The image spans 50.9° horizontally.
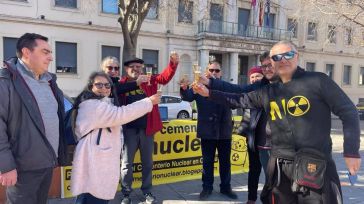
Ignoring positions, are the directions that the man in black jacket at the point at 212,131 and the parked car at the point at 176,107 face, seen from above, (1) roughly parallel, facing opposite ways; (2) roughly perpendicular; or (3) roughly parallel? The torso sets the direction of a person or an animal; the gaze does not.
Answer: roughly perpendicular

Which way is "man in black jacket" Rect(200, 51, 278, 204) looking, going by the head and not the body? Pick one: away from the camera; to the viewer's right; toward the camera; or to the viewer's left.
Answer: toward the camera

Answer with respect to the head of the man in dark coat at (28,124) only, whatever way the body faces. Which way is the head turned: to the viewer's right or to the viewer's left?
to the viewer's right

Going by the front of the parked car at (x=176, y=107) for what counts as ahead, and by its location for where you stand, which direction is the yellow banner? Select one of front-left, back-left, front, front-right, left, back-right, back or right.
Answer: right

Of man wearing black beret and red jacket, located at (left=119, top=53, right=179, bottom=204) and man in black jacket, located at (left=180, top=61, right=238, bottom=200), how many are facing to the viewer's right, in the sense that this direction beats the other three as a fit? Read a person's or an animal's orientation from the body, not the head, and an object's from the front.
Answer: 0

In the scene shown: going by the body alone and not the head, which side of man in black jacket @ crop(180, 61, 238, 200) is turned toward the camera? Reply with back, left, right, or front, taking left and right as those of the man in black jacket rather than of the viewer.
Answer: front

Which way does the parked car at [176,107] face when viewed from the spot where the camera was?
facing to the right of the viewer

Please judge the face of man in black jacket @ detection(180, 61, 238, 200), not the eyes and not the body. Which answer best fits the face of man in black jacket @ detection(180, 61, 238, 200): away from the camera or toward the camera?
toward the camera

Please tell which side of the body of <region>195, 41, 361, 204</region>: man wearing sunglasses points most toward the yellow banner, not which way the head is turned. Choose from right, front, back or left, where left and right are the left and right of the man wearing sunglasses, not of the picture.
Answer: right

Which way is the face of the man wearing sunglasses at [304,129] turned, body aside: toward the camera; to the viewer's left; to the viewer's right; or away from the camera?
toward the camera

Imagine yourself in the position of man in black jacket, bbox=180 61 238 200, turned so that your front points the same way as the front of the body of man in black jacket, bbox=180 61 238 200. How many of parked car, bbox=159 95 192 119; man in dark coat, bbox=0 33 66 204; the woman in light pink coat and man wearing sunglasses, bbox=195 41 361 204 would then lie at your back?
1

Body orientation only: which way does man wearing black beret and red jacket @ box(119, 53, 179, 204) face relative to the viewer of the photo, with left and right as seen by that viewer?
facing the viewer

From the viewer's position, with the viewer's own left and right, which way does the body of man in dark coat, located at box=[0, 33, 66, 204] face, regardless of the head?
facing the viewer and to the right of the viewer

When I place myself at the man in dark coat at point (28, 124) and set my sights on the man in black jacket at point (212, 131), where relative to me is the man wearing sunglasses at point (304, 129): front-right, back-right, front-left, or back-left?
front-right

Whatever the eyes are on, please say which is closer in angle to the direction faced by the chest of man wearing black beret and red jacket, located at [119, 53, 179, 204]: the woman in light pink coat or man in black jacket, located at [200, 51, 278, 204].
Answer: the woman in light pink coat
